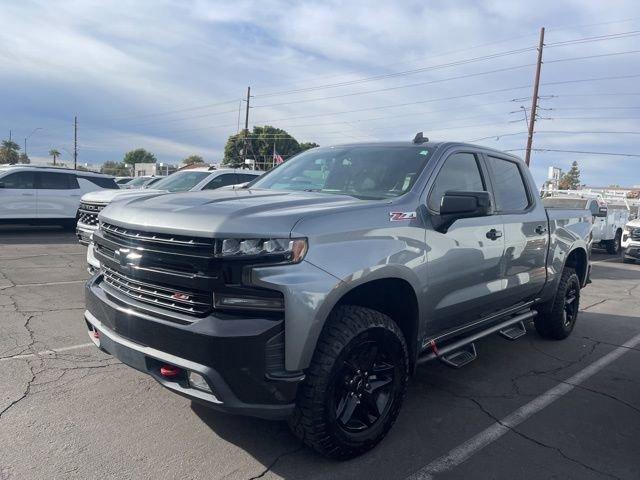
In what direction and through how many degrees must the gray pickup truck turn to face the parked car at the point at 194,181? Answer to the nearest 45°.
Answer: approximately 135° to its right

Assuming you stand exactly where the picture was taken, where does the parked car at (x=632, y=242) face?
facing the viewer and to the left of the viewer

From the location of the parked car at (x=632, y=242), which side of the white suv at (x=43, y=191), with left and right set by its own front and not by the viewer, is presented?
back

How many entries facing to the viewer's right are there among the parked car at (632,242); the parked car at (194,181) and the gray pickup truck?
0

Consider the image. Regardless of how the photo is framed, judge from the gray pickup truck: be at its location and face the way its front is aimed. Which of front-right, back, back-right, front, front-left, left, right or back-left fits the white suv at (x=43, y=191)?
right

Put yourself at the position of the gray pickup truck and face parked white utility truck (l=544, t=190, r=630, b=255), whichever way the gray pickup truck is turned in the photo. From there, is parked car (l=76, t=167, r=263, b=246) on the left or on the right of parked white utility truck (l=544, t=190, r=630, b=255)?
left

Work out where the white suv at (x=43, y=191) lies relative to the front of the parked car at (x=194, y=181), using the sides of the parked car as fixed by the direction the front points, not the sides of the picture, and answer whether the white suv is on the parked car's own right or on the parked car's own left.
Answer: on the parked car's own right

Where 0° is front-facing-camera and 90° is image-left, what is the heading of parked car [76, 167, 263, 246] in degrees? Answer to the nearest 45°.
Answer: approximately 45°

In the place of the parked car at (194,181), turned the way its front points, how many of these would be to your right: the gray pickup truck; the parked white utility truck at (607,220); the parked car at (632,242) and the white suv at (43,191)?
1

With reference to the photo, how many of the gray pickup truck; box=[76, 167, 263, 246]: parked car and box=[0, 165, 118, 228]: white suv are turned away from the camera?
0

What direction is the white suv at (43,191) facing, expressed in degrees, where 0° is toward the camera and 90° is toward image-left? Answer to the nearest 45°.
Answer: approximately 90°
